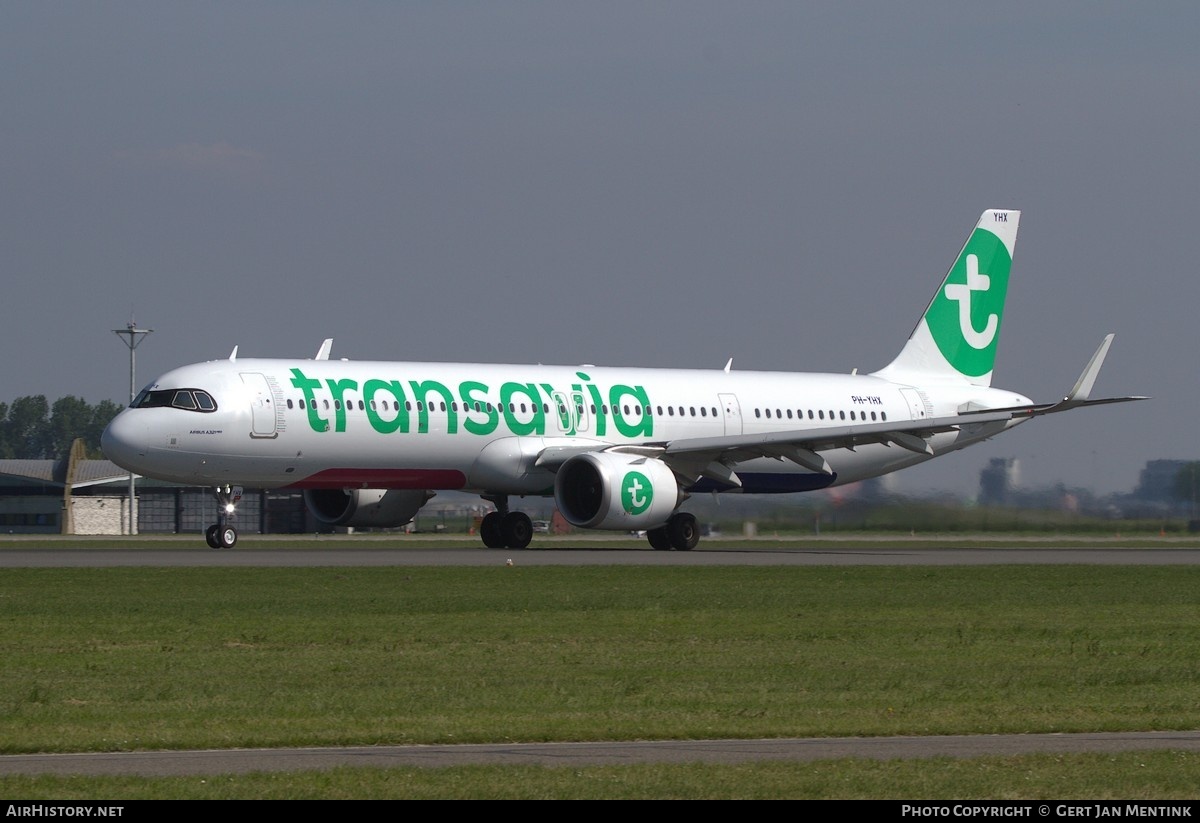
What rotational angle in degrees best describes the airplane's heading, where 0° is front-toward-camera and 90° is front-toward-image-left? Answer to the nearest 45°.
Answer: approximately 45°
